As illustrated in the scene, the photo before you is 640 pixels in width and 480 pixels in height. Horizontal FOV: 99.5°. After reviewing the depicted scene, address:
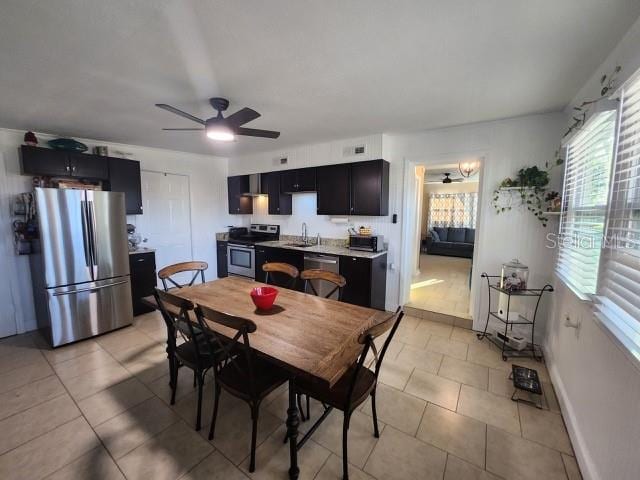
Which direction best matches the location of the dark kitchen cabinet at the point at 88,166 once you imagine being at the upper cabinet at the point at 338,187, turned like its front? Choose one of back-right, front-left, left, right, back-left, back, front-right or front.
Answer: front-right

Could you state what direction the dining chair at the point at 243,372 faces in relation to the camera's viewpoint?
facing away from the viewer and to the right of the viewer

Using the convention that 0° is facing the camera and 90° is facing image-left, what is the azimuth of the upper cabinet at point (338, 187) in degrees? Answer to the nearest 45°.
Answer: approximately 45°

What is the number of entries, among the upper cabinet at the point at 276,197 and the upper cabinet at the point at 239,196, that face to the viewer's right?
0

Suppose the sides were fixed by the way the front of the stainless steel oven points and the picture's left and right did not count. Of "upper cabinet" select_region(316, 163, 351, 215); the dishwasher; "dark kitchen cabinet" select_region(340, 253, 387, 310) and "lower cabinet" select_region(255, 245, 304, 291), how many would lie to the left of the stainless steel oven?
4

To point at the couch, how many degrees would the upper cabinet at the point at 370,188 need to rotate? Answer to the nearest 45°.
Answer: approximately 180°

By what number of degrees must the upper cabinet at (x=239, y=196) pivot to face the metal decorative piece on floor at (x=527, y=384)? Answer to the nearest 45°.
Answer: approximately 90° to its left

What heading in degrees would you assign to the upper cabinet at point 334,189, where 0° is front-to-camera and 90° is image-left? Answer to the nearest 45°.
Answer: approximately 45°

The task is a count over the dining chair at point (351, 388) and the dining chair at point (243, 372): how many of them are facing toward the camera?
0

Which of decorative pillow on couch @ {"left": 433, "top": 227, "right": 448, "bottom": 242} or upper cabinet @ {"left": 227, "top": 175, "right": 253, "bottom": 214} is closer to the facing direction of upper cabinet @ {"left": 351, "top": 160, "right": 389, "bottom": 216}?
the upper cabinet

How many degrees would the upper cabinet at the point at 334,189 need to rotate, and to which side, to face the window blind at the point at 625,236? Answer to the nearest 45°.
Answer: approximately 90° to its left

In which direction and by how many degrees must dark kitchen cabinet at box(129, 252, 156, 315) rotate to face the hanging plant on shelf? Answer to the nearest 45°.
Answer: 0° — it already faces it

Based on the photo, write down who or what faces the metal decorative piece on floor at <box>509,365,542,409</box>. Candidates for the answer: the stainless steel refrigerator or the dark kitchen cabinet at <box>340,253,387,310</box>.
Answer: the stainless steel refrigerator
